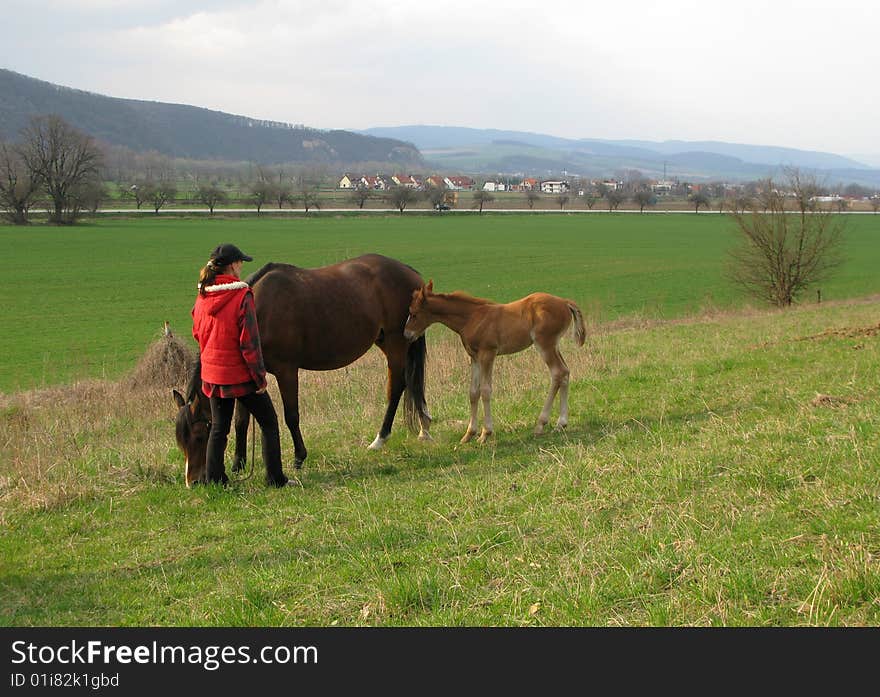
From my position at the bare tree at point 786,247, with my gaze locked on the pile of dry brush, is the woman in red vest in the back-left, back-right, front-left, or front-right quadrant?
front-left

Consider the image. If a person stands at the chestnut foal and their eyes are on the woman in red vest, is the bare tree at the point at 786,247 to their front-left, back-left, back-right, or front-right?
back-right

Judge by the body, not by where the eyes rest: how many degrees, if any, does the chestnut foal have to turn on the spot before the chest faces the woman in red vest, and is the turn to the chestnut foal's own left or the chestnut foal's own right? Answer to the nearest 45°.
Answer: approximately 45° to the chestnut foal's own left

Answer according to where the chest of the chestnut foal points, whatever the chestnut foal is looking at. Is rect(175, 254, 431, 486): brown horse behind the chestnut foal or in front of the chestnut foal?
in front

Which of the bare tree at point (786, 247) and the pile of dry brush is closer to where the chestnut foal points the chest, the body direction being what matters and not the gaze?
the pile of dry brush

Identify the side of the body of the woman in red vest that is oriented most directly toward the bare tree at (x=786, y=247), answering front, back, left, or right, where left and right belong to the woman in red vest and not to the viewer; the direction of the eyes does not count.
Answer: front

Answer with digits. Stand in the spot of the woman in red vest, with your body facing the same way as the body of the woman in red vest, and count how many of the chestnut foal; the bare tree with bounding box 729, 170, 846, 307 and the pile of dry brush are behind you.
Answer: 0

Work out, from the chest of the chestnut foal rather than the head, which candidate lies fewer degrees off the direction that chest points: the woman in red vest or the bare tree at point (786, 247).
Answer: the woman in red vest

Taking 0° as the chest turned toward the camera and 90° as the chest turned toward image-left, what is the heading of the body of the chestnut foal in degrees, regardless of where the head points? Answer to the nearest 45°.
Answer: approximately 90°

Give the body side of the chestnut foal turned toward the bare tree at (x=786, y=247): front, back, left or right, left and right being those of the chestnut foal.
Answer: right

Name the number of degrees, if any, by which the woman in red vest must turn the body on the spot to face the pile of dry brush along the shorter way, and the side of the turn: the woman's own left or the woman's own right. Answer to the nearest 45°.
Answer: approximately 45° to the woman's own left
